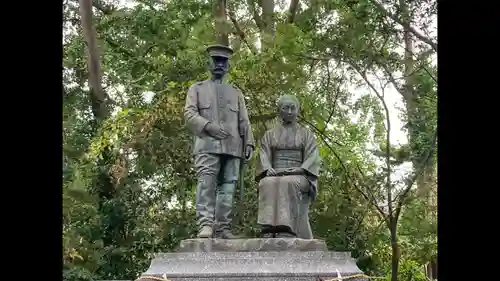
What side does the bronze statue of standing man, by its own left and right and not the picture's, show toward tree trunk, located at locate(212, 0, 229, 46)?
back

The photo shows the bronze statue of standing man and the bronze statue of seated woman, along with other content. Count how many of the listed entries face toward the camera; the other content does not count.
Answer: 2

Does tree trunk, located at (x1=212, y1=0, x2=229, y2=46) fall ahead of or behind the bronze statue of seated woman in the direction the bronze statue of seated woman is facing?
behind

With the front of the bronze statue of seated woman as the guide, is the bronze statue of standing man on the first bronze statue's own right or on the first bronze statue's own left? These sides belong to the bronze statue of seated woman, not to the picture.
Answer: on the first bronze statue's own right

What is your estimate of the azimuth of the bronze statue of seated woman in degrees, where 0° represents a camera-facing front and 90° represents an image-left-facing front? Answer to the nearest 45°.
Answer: approximately 0°

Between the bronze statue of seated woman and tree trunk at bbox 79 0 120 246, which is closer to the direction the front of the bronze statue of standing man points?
the bronze statue of seated woman

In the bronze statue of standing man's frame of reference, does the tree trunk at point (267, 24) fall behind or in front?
behind

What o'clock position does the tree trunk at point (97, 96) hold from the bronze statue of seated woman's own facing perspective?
The tree trunk is roughly at 5 o'clock from the bronze statue of seated woman.

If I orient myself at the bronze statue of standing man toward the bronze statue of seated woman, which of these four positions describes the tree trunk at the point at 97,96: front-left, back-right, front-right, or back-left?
back-left

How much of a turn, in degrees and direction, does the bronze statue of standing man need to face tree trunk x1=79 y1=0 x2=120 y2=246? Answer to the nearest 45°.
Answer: approximately 180°

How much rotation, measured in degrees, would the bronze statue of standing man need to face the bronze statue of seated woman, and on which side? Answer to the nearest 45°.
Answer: approximately 90° to its left
